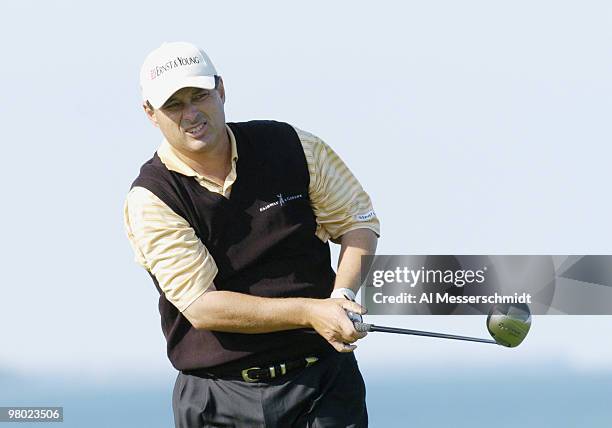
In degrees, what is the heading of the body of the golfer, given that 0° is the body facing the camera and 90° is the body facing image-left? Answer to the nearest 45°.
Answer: approximately 0°
